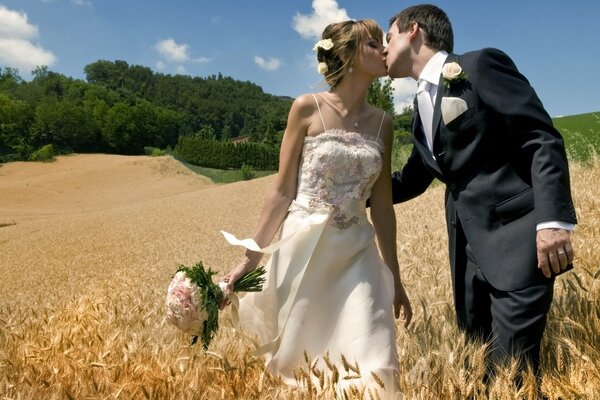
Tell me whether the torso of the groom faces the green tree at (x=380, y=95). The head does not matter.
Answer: no

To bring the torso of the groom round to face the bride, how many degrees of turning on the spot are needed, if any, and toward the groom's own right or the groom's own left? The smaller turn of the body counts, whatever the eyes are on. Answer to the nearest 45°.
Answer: approximately 45° to the groom's own right

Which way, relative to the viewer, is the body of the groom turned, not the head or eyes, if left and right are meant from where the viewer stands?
facing the viewer and to the left of the viewer

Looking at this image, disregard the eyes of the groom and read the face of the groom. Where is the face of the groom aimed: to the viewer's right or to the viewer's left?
to the viewer's left

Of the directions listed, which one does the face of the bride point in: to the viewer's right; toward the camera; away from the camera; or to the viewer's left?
to the viewer's right

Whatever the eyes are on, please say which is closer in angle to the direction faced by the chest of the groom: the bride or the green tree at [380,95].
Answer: the bride
